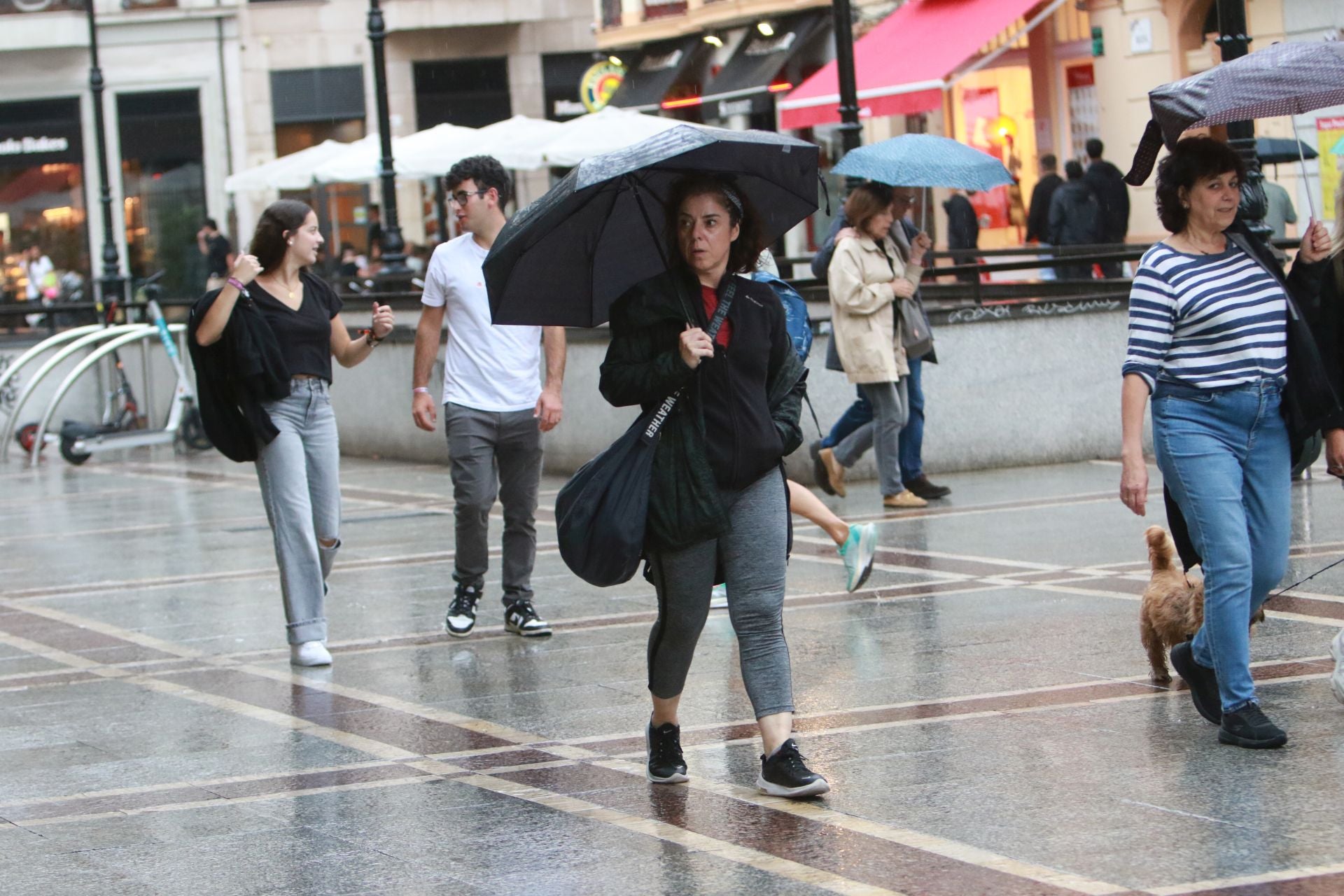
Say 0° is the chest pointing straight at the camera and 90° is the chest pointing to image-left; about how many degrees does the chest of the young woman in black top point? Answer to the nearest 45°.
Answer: approximately 315°

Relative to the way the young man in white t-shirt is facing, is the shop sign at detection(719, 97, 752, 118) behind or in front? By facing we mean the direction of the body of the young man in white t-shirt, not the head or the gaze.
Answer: behind

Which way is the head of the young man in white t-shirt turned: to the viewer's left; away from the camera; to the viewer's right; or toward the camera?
to the viewer's left

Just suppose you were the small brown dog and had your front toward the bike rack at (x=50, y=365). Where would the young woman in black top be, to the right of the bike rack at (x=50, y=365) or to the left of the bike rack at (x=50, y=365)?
left

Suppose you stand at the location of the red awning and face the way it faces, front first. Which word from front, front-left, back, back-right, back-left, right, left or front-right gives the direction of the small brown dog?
front-left

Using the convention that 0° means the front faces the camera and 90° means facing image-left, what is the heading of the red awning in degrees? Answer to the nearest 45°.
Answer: approximately 45°

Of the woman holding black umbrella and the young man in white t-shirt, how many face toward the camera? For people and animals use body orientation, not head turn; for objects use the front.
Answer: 2

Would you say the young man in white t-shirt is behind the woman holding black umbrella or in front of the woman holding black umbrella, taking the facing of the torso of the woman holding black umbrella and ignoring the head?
behind
